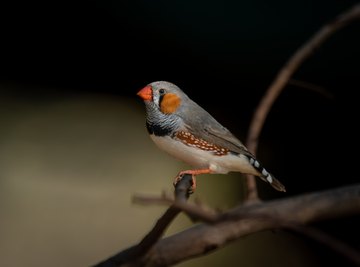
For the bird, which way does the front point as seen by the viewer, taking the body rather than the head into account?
to the viewer's left
